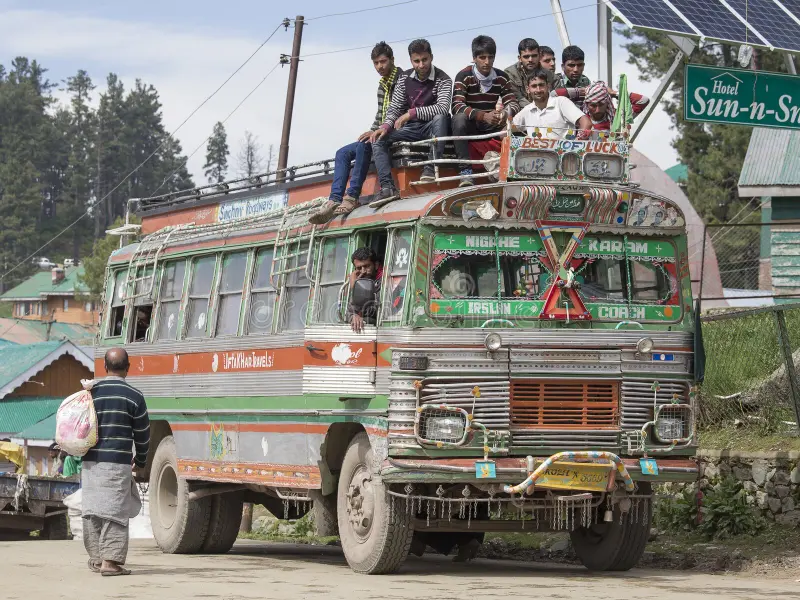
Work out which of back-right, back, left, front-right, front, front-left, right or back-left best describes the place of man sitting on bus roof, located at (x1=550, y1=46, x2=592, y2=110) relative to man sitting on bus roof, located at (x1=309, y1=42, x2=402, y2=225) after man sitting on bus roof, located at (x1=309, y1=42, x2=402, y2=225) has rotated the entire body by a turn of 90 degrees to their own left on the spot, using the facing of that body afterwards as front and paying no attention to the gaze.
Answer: front-left

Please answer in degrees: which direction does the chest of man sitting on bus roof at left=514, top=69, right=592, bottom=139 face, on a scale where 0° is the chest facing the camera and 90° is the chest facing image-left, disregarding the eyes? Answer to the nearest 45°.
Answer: approximately 0°

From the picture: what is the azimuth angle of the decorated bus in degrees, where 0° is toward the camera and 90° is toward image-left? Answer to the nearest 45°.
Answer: approximately 315°

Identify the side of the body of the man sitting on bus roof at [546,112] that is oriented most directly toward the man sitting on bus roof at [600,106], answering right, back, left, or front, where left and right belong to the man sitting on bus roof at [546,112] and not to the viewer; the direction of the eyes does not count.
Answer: left
